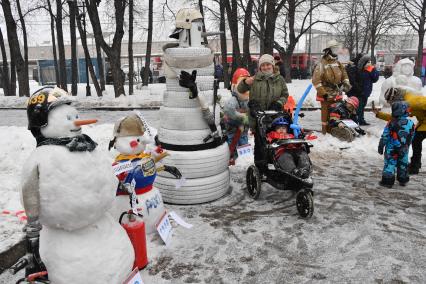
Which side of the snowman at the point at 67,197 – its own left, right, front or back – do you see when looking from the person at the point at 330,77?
left

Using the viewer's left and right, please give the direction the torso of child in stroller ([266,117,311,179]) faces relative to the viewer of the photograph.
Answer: facing the viewer and to the right of the viewer

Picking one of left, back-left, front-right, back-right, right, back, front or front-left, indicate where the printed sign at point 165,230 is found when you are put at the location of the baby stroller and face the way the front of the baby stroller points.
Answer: right

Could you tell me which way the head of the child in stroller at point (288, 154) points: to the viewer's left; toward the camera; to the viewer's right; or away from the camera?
toward the camera

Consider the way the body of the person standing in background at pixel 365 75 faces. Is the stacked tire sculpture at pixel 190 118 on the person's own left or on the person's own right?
on the person's own right

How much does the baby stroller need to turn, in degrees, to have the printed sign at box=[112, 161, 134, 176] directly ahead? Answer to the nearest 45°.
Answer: approximately 90° to its right

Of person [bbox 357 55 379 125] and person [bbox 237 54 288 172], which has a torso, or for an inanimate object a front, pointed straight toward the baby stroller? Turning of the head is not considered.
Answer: person [bbox 237 54 288 172]

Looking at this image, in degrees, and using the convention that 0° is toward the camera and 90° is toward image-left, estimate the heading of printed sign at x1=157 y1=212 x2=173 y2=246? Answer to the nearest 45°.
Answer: approximately 315°

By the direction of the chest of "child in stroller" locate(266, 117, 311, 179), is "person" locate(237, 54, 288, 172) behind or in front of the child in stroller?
behind

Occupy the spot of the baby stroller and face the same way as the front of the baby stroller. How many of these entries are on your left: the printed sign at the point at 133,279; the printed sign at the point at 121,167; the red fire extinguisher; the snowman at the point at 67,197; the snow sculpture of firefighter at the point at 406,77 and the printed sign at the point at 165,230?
1

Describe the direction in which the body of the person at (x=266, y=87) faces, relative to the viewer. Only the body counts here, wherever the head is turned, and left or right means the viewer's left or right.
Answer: facing the viewer

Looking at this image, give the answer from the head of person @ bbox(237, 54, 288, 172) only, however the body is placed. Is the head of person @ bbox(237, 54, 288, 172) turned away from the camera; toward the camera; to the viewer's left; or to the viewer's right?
toward the camera

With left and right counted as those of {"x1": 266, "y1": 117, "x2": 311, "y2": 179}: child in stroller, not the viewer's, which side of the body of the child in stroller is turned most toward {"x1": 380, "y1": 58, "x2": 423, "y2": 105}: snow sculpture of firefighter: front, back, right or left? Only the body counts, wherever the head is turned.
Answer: left
